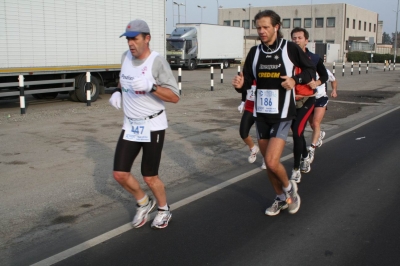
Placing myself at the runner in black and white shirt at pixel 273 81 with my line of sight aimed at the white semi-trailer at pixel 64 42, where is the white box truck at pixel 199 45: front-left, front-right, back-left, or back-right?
front-right

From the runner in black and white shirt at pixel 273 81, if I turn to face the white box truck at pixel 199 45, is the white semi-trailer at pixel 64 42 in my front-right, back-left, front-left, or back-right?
front-left

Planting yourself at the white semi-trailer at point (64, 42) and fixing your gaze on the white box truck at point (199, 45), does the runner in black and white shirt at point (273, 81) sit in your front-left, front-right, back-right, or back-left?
back-right

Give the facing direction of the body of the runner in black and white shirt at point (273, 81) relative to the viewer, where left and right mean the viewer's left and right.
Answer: facing the viewer and to the left of the viewer

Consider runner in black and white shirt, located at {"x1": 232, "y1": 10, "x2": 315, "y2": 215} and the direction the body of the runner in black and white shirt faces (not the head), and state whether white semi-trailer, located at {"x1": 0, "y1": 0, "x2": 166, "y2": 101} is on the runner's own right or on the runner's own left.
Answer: on the runner's own right

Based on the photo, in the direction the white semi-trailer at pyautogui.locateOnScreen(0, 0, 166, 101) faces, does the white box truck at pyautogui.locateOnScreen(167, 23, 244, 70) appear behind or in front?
behind

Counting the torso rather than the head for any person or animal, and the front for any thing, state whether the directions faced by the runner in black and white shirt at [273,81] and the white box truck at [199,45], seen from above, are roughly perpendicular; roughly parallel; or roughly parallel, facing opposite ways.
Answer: roughly parallel

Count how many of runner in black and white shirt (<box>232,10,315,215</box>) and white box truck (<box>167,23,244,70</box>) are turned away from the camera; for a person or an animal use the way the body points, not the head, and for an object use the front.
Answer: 0

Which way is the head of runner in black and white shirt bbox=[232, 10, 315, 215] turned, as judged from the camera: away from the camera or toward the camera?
toward the camera

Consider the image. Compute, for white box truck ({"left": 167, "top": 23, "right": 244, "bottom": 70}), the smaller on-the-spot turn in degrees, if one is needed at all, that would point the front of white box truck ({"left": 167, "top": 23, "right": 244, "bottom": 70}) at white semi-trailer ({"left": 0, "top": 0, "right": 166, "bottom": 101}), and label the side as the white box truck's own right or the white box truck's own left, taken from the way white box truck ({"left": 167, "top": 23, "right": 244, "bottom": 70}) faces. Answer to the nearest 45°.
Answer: approximately 45° to the white box truck's own left

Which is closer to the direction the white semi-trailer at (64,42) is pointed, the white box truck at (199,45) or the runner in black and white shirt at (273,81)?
the runner in black and white shirt

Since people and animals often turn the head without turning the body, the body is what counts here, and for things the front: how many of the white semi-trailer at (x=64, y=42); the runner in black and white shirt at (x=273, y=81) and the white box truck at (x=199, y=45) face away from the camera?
0

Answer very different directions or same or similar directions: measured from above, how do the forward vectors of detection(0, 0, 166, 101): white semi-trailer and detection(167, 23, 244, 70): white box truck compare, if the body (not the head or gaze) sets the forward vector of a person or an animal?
same or similar directions
